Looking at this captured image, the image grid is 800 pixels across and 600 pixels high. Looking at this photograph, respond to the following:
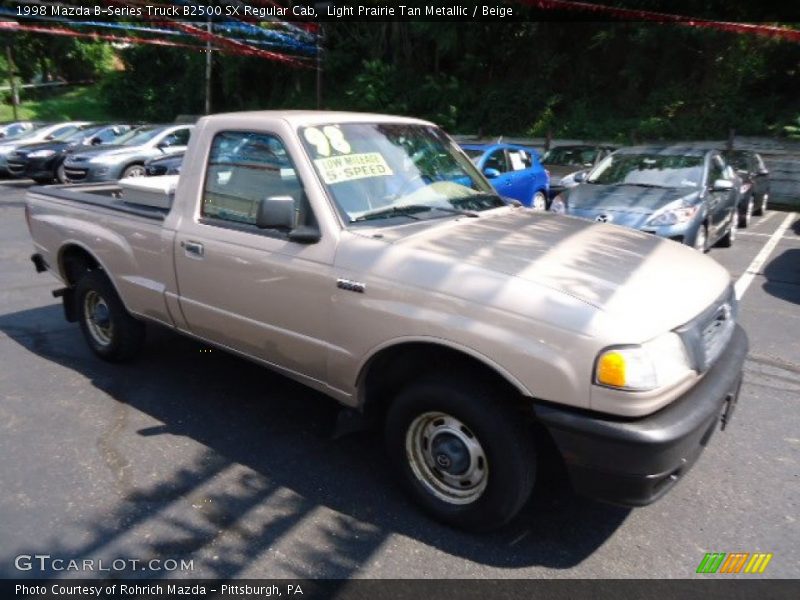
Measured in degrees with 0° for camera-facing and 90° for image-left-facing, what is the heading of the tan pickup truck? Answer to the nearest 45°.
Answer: approximately 315°
